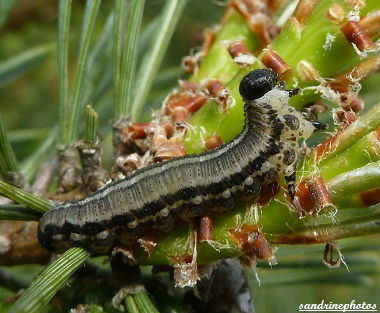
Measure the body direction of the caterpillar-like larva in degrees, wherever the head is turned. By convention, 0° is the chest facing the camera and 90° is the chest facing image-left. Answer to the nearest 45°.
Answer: approximately 270°
